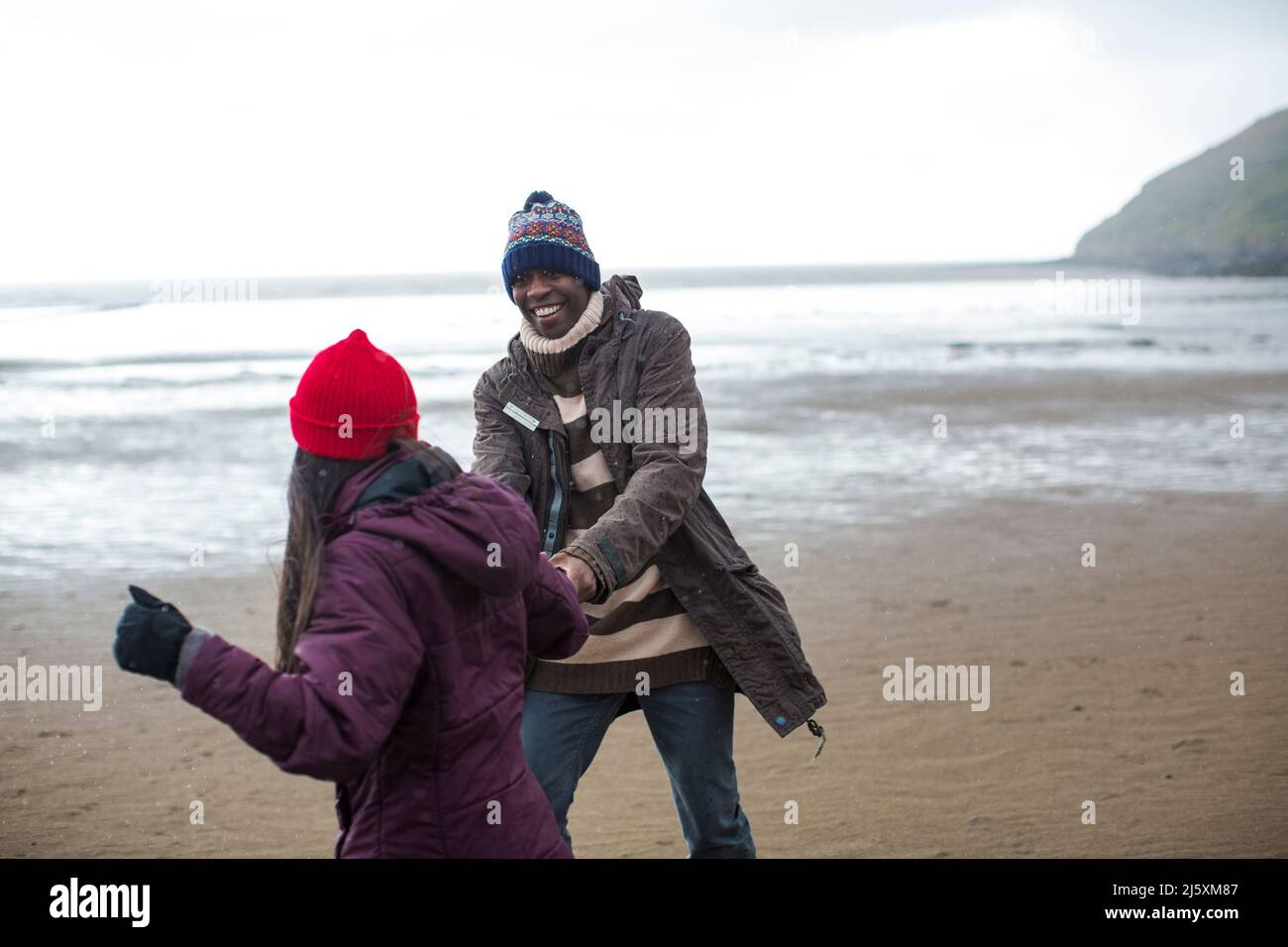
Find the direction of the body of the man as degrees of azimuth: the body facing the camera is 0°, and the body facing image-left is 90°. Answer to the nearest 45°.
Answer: approximately 45°

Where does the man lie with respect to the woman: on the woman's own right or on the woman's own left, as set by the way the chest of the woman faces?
on the woman's own right
